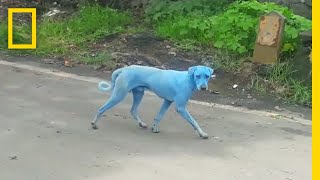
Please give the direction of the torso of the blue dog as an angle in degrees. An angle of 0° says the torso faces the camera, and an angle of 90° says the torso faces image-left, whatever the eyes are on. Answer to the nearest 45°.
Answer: approximately 270°

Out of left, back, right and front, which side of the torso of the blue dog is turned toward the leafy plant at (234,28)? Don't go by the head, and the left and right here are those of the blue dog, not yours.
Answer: left

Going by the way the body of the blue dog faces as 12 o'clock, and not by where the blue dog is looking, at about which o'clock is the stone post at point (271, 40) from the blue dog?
The stone post is roughly at 10 o'clock from the blue dog.
